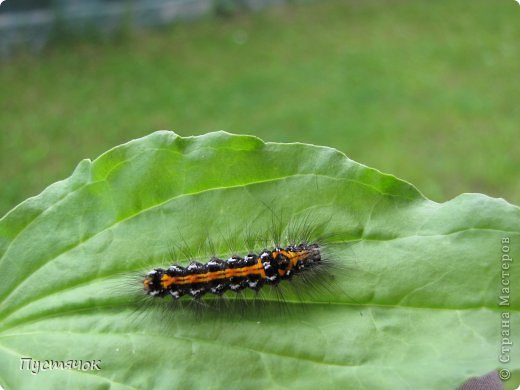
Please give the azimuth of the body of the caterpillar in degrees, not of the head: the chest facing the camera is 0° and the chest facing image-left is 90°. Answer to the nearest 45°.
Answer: approximately 270°
